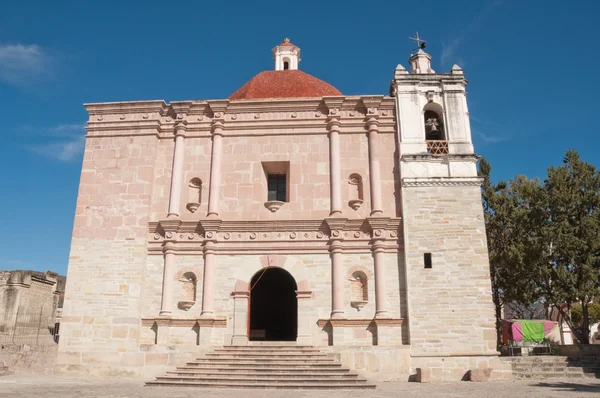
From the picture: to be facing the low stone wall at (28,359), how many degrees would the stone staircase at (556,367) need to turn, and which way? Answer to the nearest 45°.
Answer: approximately 45° to its right

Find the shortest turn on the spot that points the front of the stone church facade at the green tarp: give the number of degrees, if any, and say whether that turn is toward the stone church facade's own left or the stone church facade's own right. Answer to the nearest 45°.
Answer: approximately 135° to the stone church facade's own left

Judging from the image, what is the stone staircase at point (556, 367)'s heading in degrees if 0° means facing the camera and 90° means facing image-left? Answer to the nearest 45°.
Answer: approximately 0°

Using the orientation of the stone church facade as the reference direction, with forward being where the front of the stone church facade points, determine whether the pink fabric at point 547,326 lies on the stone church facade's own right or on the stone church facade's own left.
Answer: on the stone church facade's own left

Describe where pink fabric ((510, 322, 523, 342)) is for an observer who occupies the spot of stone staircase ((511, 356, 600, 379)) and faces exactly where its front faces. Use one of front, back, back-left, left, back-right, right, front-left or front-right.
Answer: back

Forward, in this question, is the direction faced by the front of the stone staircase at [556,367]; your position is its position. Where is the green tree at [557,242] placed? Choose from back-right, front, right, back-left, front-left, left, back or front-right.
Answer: back

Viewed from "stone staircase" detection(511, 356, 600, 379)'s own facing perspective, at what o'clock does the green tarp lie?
The green tarp is roughly at 6 o'clock from the stone staircase.

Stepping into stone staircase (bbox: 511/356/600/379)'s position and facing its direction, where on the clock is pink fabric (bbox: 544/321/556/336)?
The pink fabric is roughly at 6 o'clock from the stone staircase.

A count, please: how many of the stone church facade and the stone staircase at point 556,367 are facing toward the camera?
2

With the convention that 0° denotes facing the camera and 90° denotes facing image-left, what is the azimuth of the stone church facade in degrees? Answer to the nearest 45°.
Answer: approximately 0°

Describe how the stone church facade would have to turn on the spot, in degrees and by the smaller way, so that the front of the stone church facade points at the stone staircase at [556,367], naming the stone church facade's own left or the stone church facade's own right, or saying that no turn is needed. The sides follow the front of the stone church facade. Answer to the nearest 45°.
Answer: approximately 90° to the stone church facade's own left

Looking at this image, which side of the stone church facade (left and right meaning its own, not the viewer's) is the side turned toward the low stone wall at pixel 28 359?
right
